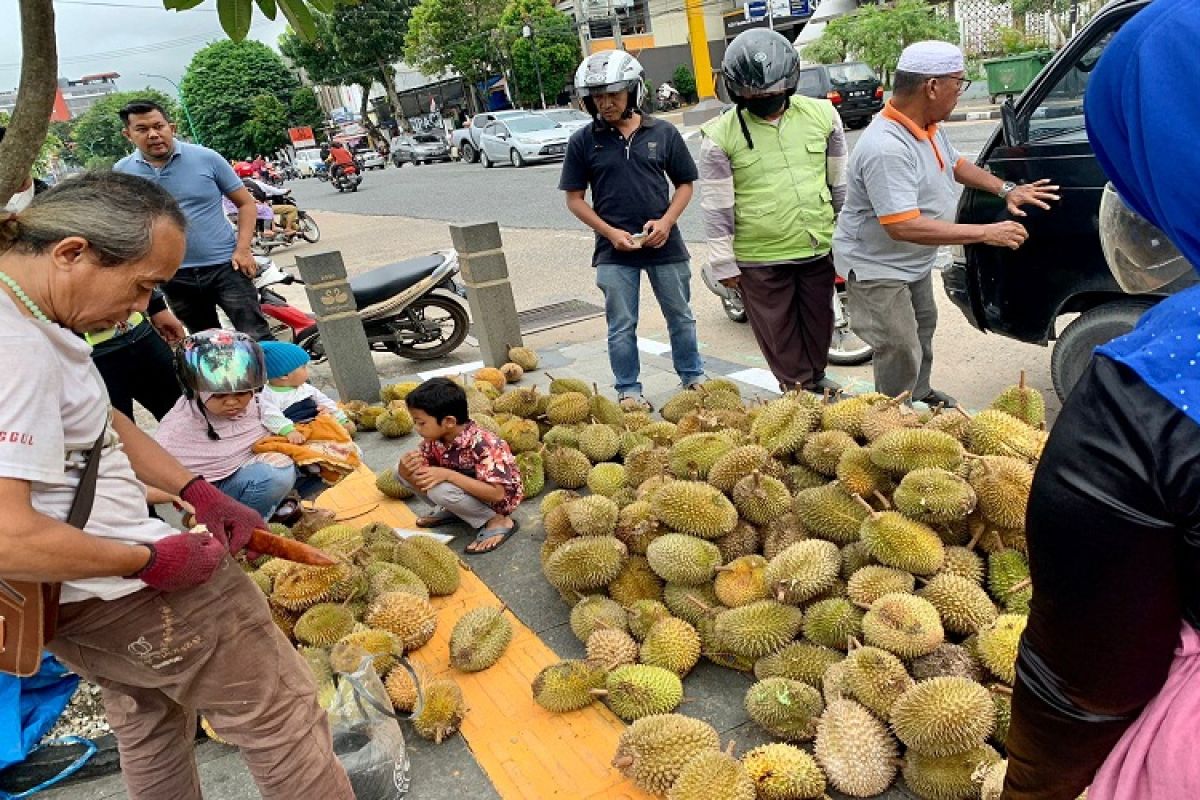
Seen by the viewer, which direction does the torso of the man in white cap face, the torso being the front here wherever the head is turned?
to the viewer's right

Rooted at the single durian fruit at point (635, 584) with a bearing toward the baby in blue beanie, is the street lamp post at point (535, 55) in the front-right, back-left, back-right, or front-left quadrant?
front-right

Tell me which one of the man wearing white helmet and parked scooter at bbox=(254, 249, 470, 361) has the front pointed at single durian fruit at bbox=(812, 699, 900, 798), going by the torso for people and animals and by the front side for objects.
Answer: the man wearing white helmet

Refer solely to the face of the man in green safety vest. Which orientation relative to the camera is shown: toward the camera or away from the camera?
toward the camera

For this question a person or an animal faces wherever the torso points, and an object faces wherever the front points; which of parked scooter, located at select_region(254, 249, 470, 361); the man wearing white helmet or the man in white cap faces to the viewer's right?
the man in white cap

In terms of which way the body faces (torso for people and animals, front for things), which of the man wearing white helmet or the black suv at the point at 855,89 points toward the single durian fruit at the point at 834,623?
the man wearing white helmet

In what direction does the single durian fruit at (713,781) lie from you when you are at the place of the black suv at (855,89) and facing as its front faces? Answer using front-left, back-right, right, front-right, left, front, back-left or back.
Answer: back-left

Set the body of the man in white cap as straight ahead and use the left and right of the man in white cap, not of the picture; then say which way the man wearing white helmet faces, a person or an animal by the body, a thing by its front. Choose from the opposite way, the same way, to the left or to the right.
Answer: to the right

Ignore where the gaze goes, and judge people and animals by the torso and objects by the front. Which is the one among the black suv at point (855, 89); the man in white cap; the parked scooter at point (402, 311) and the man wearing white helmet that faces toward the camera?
the man wearing white helmet

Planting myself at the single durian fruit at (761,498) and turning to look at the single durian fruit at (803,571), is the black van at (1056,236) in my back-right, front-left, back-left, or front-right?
back-left

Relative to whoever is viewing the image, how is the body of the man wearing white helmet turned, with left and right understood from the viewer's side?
facing the viewer

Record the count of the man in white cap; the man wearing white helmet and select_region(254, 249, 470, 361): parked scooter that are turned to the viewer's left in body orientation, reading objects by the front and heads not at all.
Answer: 1
